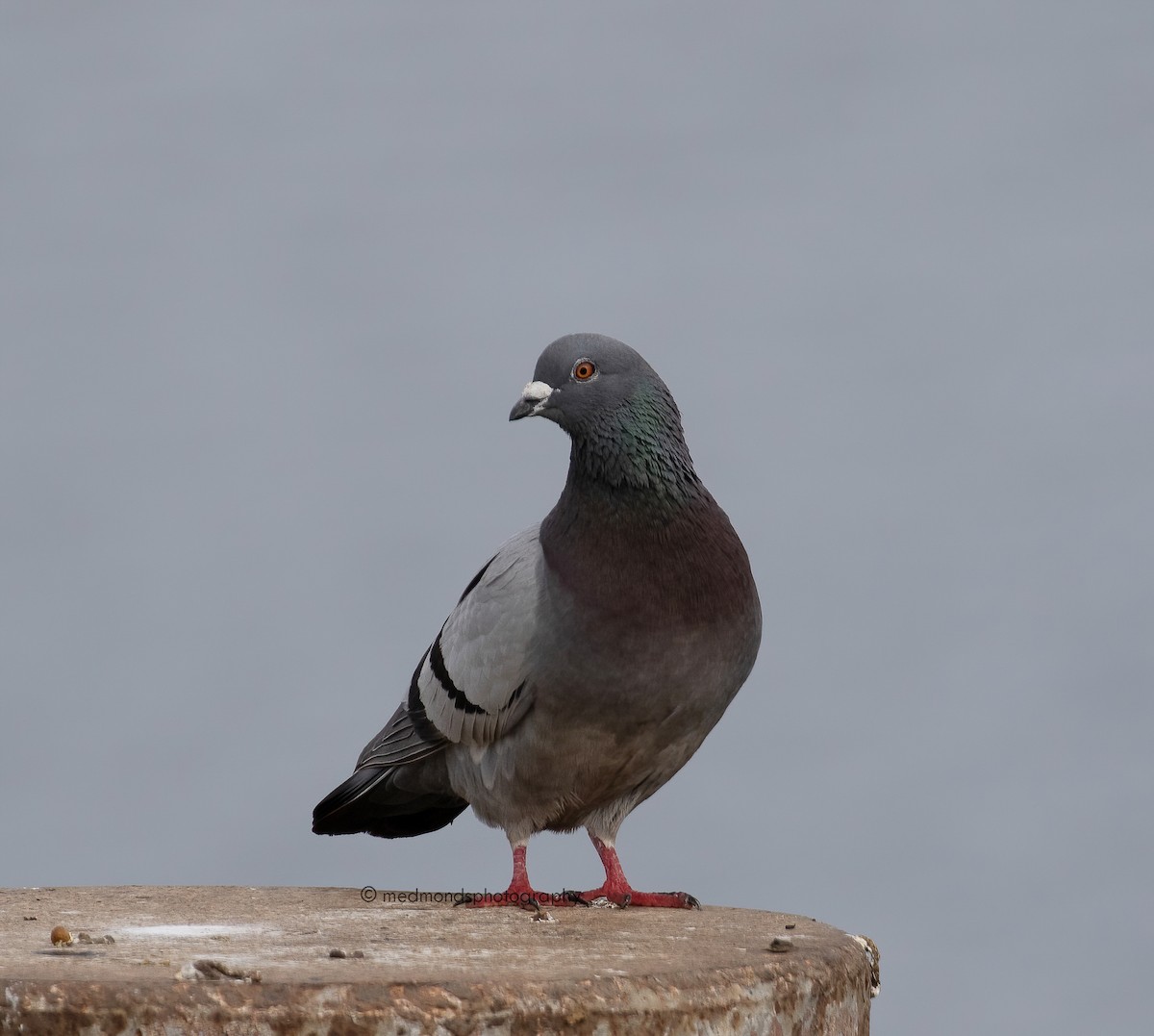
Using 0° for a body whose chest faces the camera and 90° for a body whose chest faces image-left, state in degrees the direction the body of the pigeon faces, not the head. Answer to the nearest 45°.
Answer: approximately 315°
